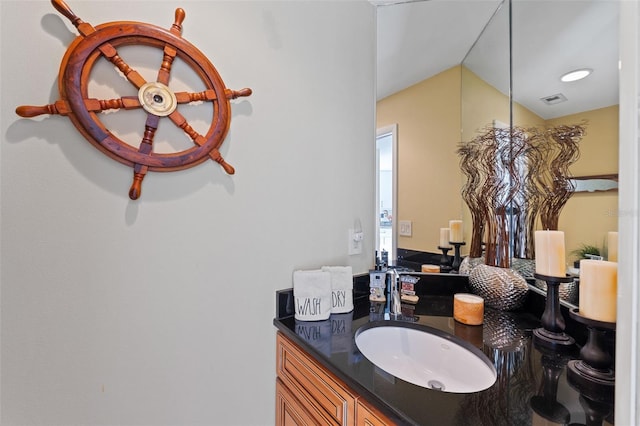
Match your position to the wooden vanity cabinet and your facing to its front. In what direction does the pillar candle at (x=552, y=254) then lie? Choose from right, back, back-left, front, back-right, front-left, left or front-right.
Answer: back-left

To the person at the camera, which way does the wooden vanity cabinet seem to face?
facing the viewer and to the left of the viewer

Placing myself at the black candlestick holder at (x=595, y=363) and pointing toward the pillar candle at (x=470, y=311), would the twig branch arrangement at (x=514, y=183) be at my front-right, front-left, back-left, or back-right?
front-right

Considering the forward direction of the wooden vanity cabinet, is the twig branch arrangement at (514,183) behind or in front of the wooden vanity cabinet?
behind

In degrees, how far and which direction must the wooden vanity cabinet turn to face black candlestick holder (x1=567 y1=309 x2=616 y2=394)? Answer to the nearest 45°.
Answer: approximately 135° to its left

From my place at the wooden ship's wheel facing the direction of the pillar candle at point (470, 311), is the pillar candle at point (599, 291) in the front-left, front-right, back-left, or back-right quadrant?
front-right

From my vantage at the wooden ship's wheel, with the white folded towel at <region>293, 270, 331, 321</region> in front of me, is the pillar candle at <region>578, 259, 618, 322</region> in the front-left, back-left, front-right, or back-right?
front-right

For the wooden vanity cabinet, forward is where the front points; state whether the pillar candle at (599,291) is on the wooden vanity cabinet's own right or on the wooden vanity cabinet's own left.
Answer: on the wooden vanity cabinet's own left
